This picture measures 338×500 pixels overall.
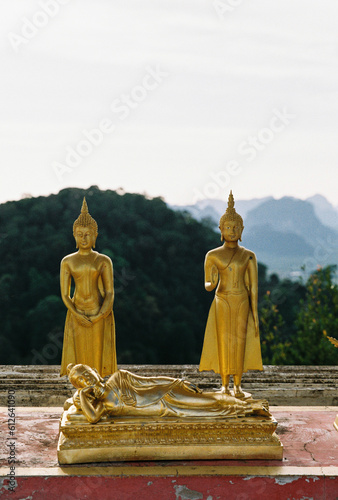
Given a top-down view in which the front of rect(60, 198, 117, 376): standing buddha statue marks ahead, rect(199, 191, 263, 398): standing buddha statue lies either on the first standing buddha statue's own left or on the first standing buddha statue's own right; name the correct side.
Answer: on the first standing buddha statue's own left

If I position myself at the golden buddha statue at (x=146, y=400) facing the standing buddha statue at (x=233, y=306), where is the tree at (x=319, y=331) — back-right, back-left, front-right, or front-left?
front-left

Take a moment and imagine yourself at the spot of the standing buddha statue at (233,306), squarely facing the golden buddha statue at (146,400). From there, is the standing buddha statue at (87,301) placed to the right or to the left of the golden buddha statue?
right

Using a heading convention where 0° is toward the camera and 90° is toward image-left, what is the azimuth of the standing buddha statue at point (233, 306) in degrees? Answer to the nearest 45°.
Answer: approximately 0°

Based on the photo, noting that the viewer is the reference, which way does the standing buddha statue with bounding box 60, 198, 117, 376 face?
facing the viewer

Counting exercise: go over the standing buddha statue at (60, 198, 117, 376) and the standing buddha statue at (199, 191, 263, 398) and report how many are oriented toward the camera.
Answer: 2

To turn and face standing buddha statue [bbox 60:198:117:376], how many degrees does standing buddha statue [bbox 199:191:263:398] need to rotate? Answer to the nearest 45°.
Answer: approximately 90° to its right

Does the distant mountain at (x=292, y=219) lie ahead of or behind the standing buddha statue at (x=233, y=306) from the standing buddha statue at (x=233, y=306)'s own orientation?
behind

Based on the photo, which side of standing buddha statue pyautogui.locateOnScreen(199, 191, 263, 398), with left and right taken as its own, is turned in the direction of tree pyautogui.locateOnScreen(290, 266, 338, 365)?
back

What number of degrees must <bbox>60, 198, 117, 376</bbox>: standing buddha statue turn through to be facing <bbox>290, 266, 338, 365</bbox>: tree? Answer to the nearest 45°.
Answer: approximately 135° to its left

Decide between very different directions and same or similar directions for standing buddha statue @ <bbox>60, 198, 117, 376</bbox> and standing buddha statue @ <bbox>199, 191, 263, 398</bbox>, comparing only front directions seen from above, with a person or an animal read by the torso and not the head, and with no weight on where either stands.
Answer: same or similar directions

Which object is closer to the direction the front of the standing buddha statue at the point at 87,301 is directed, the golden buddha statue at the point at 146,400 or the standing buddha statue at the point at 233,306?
the golden buddha statue

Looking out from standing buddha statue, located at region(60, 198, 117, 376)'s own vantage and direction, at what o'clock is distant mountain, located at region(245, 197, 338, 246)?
The distant mountain is roughly at 7 o'clock from the standing buddha statue.

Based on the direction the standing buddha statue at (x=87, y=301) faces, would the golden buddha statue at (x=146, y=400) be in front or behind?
in front

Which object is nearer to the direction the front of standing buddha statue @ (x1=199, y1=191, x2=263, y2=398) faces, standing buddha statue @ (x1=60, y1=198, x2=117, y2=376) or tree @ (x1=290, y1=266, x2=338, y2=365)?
the standing buddha statue

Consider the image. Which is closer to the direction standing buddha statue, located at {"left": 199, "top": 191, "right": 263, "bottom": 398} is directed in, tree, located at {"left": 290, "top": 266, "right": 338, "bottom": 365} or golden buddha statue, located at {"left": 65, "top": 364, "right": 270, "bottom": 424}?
the golden buddha statue
